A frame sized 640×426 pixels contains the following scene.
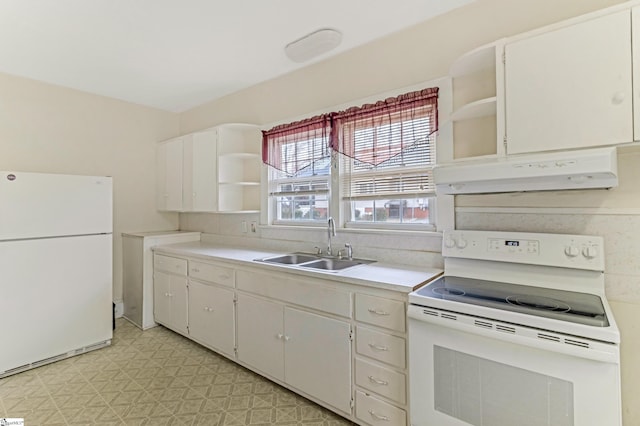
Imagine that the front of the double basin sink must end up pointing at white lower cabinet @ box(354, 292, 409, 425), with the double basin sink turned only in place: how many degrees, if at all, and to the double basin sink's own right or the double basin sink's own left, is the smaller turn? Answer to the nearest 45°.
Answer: approximately 90° to the double basin sink's own left

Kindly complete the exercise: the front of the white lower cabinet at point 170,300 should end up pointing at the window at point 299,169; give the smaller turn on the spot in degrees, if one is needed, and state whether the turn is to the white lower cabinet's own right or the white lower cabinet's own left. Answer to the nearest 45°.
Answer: approximately 90° to the white lower cabinet's own left

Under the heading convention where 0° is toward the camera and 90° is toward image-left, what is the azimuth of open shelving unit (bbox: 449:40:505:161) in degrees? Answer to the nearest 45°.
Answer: approximately 45°

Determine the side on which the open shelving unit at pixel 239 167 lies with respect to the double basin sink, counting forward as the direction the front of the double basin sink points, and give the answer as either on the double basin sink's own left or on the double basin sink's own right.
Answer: on the double basin sink's own right
